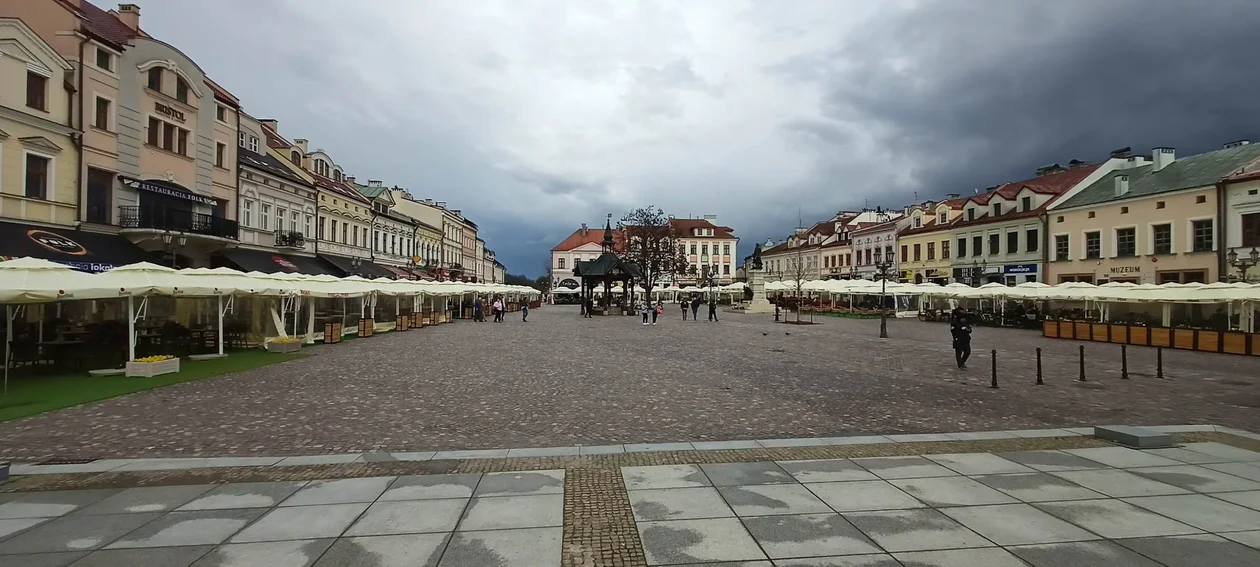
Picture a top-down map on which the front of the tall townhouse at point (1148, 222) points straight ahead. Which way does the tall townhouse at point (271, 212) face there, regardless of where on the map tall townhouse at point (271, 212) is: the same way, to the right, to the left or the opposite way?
the opposite way

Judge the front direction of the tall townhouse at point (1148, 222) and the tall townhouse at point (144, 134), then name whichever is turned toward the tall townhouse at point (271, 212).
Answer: the tall townhouse at point (1148, 222)

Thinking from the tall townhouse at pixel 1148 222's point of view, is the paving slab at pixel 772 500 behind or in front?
in front

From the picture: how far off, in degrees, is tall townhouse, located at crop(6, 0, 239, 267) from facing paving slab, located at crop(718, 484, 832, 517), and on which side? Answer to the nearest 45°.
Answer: approximately 45° to its right

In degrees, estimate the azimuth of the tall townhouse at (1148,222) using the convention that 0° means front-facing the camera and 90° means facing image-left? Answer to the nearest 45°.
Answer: approximately 45°

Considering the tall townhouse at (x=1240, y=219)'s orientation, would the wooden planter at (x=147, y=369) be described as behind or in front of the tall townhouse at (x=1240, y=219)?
in front

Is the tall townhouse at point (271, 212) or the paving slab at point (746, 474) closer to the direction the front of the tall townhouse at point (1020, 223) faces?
the tall townhouse

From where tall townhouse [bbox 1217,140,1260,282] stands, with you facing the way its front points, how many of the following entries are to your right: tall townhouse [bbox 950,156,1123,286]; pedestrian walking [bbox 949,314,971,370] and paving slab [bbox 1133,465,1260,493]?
1

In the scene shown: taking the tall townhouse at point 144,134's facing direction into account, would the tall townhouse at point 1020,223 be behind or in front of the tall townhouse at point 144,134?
in front

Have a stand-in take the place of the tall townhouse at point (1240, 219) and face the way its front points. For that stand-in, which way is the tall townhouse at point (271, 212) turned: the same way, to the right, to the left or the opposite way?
the opposite way

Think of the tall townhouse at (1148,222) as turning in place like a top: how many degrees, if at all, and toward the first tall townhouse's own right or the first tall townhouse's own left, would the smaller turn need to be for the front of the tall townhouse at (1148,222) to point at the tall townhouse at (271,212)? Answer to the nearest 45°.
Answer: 0° — it already faces it

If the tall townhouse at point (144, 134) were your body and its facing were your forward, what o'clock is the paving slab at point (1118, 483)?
The paving slab is roughly at 1 o'clock from the tall townhouse.
